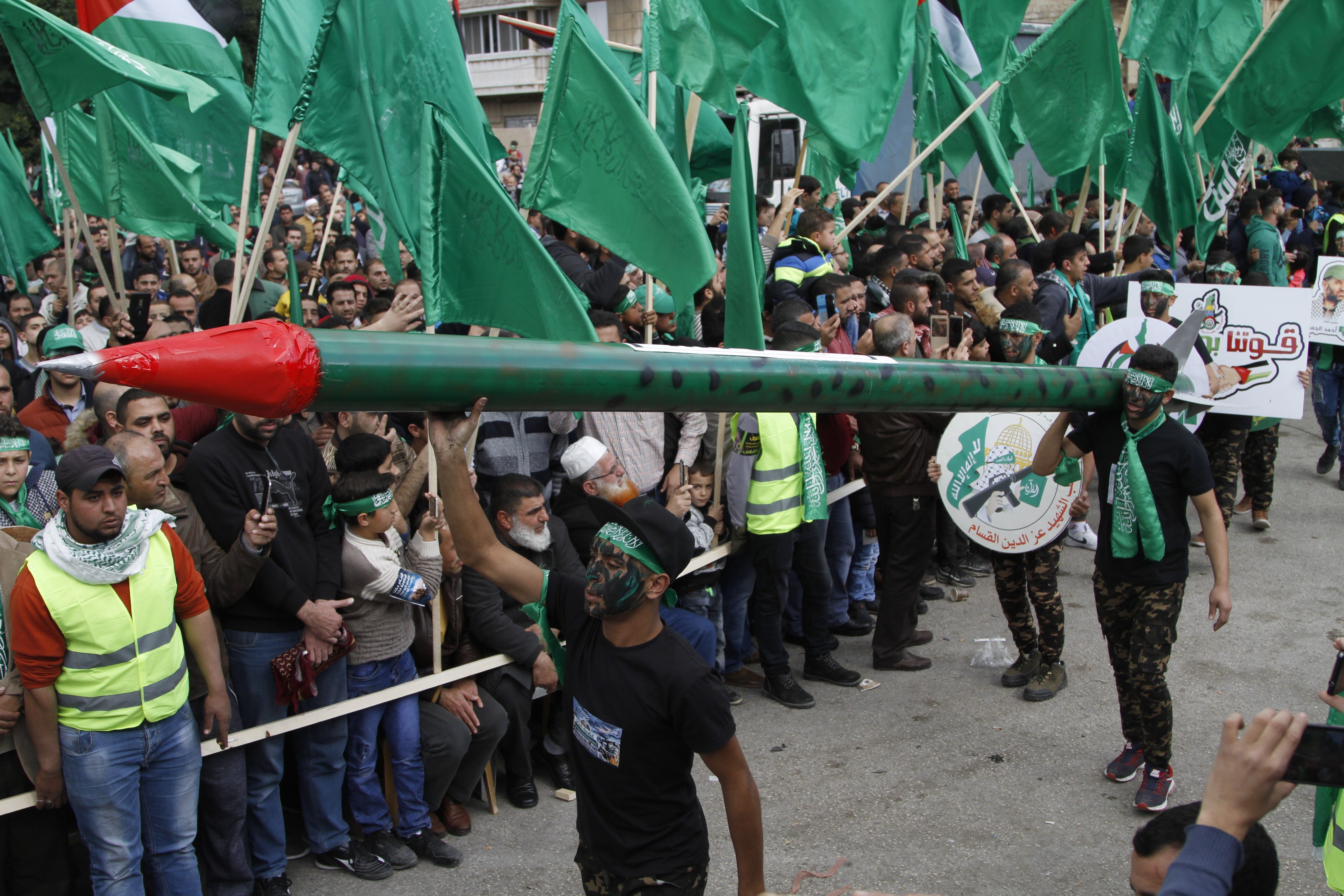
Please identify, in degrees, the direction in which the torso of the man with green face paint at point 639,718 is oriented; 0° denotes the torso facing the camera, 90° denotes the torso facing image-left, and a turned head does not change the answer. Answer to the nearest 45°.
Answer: approximately 45°

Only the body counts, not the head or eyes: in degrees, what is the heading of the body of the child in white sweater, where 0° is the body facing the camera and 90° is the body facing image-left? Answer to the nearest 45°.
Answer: approximately 315°

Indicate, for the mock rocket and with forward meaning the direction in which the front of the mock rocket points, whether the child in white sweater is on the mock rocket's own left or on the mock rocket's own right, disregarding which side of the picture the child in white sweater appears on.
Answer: on the mock rocket's own right

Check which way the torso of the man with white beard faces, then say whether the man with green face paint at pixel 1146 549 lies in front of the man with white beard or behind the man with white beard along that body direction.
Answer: in front

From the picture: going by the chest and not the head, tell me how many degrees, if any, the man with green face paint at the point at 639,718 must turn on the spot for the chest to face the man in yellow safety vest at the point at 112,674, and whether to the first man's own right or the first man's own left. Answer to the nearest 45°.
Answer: approximately 90° to the first man's own right

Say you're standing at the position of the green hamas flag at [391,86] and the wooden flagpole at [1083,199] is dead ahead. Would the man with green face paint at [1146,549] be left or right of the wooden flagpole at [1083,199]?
right

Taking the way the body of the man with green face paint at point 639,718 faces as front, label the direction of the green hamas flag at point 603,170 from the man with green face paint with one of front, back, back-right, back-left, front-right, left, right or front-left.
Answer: back-right

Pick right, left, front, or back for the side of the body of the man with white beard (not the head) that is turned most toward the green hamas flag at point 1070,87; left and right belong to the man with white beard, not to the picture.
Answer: left

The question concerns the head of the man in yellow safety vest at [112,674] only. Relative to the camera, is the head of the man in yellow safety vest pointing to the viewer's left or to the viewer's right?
to the viewer's right

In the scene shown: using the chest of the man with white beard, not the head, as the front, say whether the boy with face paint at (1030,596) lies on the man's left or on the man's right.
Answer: on the man's left

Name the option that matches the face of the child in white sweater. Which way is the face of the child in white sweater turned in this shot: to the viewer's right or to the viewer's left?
to the viewer's right

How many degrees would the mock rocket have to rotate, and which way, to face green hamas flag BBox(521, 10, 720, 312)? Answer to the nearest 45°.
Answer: approximately 135° to its right
